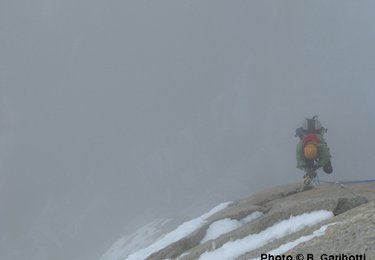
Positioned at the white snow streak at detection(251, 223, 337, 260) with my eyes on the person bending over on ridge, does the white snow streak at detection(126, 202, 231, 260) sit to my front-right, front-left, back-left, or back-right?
front-left
